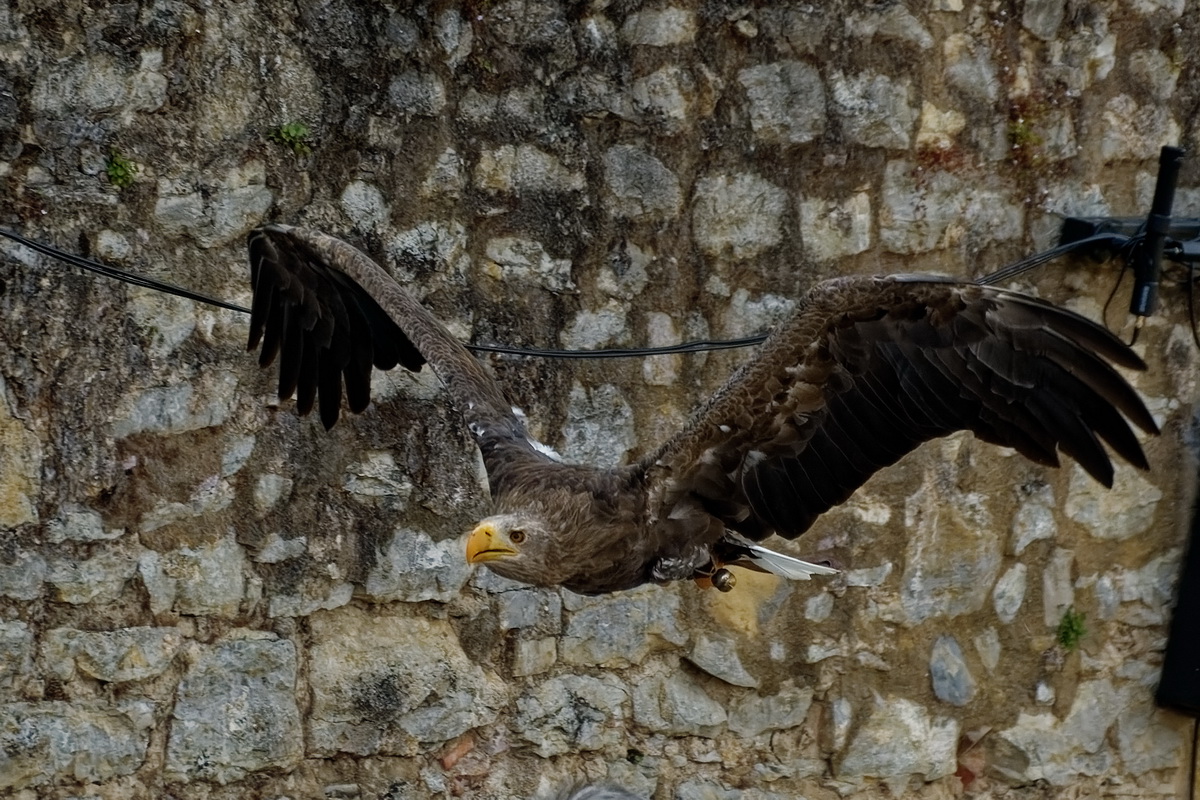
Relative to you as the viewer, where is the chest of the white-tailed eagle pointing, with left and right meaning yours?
facing the viewer and to the left of the viewer

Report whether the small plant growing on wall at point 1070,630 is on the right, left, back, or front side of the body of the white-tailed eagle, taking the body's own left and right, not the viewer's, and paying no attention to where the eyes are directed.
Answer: back

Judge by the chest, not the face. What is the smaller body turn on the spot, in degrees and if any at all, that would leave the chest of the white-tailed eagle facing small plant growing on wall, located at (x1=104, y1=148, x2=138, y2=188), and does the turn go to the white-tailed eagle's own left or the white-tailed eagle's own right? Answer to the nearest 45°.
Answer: approximately 45° to the white-tailed eagle's own right

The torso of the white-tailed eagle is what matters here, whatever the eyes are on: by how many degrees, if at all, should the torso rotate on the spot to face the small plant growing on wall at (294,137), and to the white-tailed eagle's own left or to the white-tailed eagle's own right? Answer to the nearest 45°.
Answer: approximately 45° to the white-tailed eagle's own right
